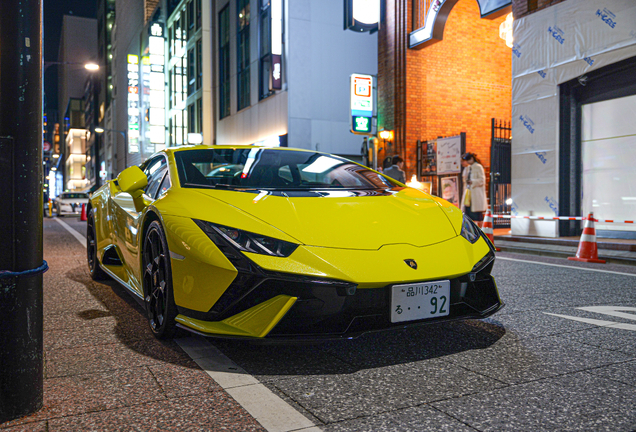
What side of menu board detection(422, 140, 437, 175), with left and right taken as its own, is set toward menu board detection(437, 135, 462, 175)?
left

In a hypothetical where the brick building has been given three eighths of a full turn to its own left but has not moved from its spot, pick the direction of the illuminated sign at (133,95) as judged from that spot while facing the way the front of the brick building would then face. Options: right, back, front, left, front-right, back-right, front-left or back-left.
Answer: back-left

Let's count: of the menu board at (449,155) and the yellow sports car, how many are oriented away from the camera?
0

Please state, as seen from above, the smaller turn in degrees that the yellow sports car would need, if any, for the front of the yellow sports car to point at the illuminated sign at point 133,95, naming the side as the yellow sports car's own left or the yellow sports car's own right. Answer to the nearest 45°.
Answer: approximately 135° to the yellow sports car's own left

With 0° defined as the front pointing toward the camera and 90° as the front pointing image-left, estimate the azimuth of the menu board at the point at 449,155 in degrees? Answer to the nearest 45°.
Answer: approximately 45°

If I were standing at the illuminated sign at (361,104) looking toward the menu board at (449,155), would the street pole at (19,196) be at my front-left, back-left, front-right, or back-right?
front-right

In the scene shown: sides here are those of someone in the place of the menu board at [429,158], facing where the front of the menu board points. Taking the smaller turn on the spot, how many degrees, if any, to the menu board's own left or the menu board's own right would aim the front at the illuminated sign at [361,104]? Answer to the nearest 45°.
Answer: approximately 45° to the menu board's own right

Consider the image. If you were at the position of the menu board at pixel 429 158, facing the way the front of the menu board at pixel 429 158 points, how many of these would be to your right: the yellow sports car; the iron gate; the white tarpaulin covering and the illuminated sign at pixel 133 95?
1

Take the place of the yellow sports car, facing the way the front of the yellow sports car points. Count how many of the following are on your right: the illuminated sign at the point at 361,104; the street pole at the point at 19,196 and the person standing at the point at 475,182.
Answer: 1

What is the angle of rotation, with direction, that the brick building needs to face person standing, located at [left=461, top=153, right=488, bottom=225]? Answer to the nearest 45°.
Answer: approximately 45° to its left

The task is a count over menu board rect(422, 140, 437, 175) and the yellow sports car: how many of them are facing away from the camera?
0

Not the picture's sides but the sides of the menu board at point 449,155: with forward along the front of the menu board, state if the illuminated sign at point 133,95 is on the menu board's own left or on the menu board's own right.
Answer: on the menu board's own right

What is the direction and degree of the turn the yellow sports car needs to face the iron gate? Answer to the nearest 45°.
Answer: approximately 90° to its left

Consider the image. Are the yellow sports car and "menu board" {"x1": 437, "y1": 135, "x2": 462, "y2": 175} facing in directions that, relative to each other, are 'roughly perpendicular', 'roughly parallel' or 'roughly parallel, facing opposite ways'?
roughly perpendicular

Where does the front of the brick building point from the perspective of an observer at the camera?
facing the viewer and to the left of the viewer

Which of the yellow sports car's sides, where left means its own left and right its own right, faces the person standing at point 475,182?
left

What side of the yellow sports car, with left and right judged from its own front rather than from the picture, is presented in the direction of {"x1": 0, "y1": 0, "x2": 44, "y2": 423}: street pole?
right

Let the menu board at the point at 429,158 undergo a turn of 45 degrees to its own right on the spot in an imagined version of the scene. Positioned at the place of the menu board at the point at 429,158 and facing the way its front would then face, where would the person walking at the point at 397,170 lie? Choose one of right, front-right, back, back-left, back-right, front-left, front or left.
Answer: front-right

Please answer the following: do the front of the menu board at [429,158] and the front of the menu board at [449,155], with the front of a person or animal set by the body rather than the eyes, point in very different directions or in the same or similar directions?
same or similar directions

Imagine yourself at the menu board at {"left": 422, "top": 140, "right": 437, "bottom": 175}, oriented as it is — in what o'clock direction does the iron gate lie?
The iron gate is roughly at 9 o'clock from the menu board.

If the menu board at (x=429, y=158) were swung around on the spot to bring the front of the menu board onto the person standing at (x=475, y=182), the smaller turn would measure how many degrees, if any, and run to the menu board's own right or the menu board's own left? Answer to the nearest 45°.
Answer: approximately 45° to the menu board's own left
